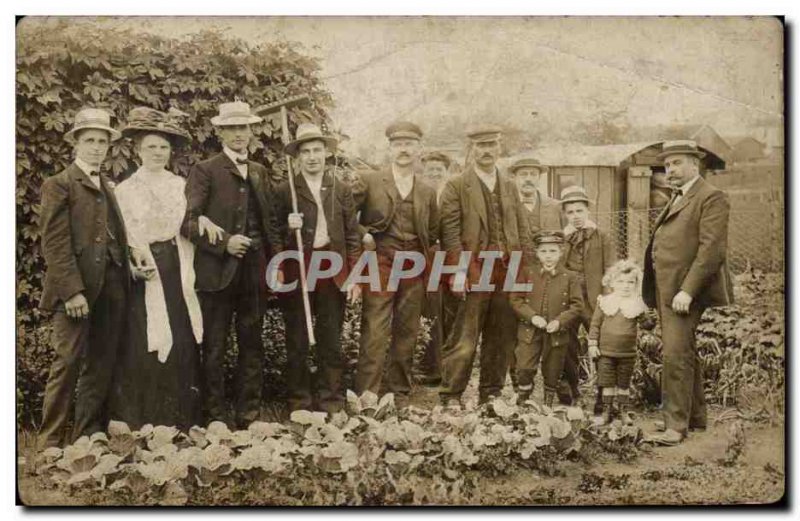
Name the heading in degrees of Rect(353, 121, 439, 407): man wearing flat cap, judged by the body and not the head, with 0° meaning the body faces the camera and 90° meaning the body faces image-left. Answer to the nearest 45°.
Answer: approximately 0°

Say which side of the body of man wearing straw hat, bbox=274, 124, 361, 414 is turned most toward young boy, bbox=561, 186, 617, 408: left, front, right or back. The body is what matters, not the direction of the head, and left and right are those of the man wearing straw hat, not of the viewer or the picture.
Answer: left

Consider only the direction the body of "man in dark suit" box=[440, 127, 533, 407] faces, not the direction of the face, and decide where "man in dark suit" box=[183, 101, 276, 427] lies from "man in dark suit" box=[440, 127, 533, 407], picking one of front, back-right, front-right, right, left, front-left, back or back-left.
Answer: right

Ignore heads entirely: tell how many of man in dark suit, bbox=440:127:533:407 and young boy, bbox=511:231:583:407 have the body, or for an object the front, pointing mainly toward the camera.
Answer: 2

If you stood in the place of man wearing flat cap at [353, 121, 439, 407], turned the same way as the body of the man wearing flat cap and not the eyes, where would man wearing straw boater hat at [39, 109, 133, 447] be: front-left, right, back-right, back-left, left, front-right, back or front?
right

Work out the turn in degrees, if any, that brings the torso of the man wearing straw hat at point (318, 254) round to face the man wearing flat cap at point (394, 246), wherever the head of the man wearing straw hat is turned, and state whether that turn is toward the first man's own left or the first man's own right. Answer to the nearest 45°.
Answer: approximately 90° to the first man's own left

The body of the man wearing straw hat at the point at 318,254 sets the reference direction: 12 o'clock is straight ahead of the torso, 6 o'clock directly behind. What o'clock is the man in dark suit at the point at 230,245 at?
The man in dark suit is roughly at 3 o'clock from the man wearing straw hat.

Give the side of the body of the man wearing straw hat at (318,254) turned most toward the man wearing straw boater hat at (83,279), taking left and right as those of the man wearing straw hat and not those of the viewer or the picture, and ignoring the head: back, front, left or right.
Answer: right

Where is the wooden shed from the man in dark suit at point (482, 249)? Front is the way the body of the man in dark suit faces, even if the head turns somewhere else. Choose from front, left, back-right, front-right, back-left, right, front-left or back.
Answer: left
